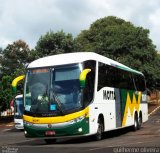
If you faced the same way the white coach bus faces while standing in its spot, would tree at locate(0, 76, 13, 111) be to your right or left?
on your right

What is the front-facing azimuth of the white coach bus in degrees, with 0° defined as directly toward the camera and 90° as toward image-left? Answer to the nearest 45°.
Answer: approximately 45°

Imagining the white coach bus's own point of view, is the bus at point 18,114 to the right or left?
on its right
